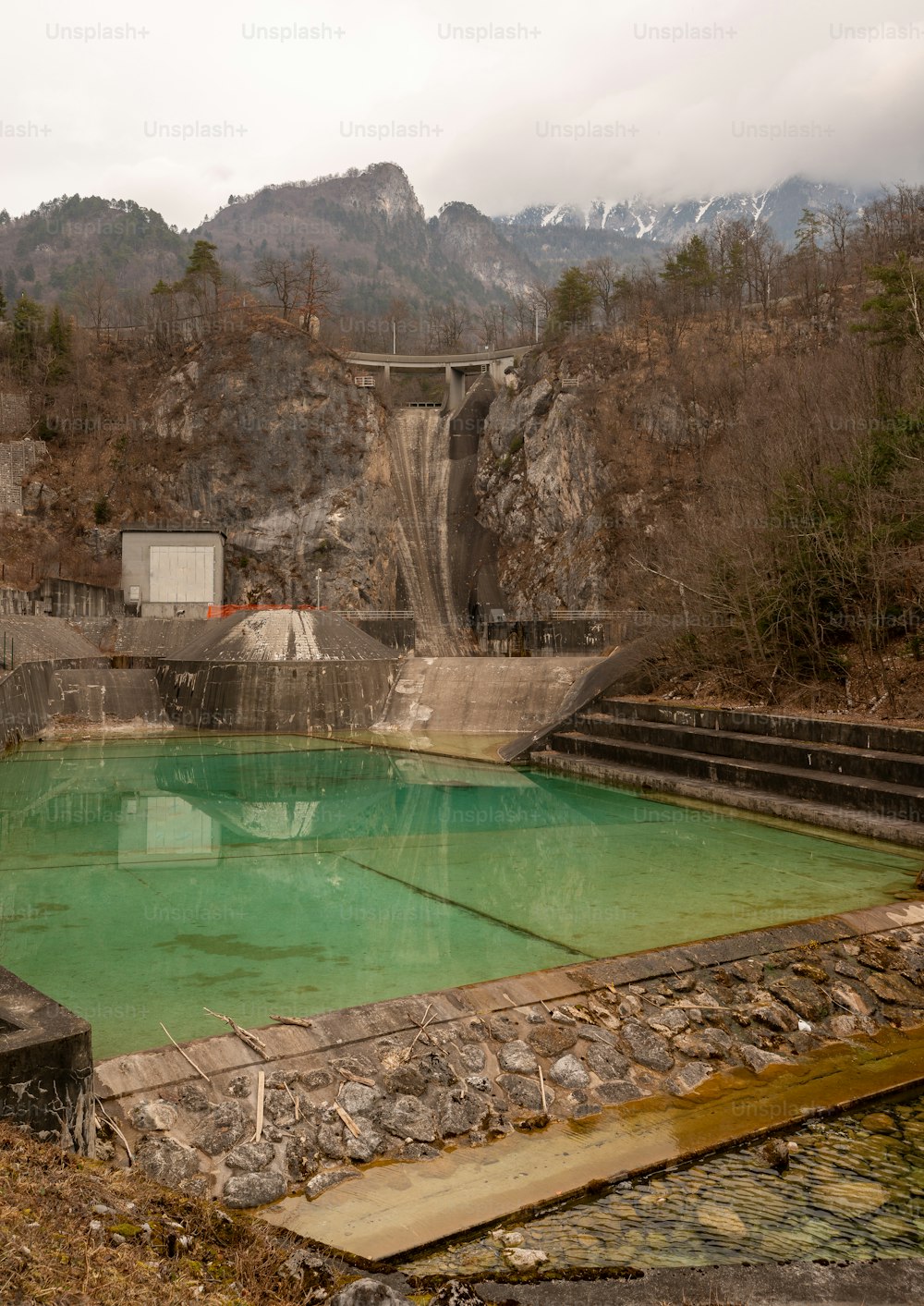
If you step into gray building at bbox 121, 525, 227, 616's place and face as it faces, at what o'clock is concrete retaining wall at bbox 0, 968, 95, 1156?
The concrete retaining wall is roughly at 12 o'clock from the gray building.

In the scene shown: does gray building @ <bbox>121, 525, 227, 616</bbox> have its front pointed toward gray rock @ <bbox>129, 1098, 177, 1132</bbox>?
yes

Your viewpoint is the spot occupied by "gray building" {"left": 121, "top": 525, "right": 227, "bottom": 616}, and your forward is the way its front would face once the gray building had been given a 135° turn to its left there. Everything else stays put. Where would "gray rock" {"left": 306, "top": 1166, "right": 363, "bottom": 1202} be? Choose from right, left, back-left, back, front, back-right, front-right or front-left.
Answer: back-right

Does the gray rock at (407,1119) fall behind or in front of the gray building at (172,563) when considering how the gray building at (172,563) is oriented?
in front

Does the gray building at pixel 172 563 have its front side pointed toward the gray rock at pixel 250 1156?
yes

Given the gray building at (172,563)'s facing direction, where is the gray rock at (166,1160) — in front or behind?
in front

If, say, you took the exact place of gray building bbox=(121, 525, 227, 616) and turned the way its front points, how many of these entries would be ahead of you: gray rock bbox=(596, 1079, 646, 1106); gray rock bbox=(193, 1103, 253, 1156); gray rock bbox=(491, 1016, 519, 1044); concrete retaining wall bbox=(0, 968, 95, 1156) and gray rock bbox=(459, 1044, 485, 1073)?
5

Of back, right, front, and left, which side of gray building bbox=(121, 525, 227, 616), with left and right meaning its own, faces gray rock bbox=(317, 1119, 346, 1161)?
front

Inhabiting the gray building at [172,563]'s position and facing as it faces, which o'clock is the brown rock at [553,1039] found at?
The brown rock is roughly at 12 o'clock from the gray building.

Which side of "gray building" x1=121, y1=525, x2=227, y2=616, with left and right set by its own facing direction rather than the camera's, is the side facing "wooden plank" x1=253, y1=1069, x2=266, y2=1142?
front

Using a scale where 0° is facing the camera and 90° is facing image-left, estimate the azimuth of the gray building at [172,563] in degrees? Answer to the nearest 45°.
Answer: approximately 0°

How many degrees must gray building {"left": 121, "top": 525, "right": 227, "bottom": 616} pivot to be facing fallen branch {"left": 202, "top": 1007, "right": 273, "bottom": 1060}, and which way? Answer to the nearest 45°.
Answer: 0° — it already faces it

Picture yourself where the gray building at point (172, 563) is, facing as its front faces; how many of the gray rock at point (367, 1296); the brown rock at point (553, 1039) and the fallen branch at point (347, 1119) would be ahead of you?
3

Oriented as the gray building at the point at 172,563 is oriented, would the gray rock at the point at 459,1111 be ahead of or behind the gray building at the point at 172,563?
ahead

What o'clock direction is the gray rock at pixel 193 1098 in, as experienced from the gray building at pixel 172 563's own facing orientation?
The gray rock is roughly at 12 o'clock from the gray building.

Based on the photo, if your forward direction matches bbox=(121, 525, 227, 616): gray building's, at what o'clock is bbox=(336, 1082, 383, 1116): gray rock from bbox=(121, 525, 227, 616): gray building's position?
The gray rock is roughly at 12 o'clock from the gray building.

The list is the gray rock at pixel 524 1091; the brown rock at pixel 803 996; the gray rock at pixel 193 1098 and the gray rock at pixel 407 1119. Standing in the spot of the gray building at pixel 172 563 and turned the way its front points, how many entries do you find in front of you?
4
